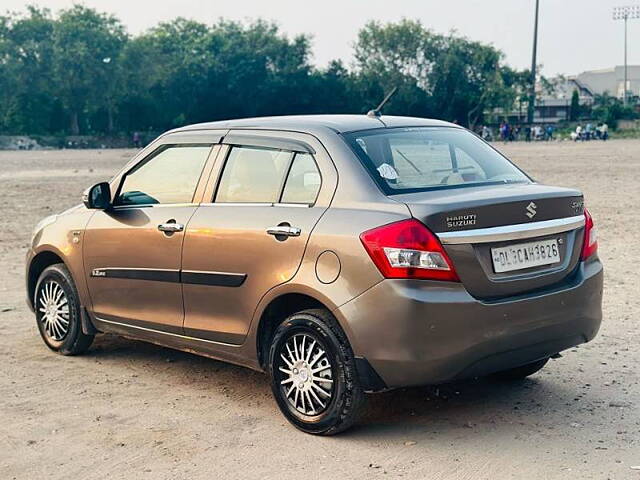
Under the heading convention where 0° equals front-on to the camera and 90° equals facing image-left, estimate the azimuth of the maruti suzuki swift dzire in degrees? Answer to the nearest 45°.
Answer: approximately 135°
